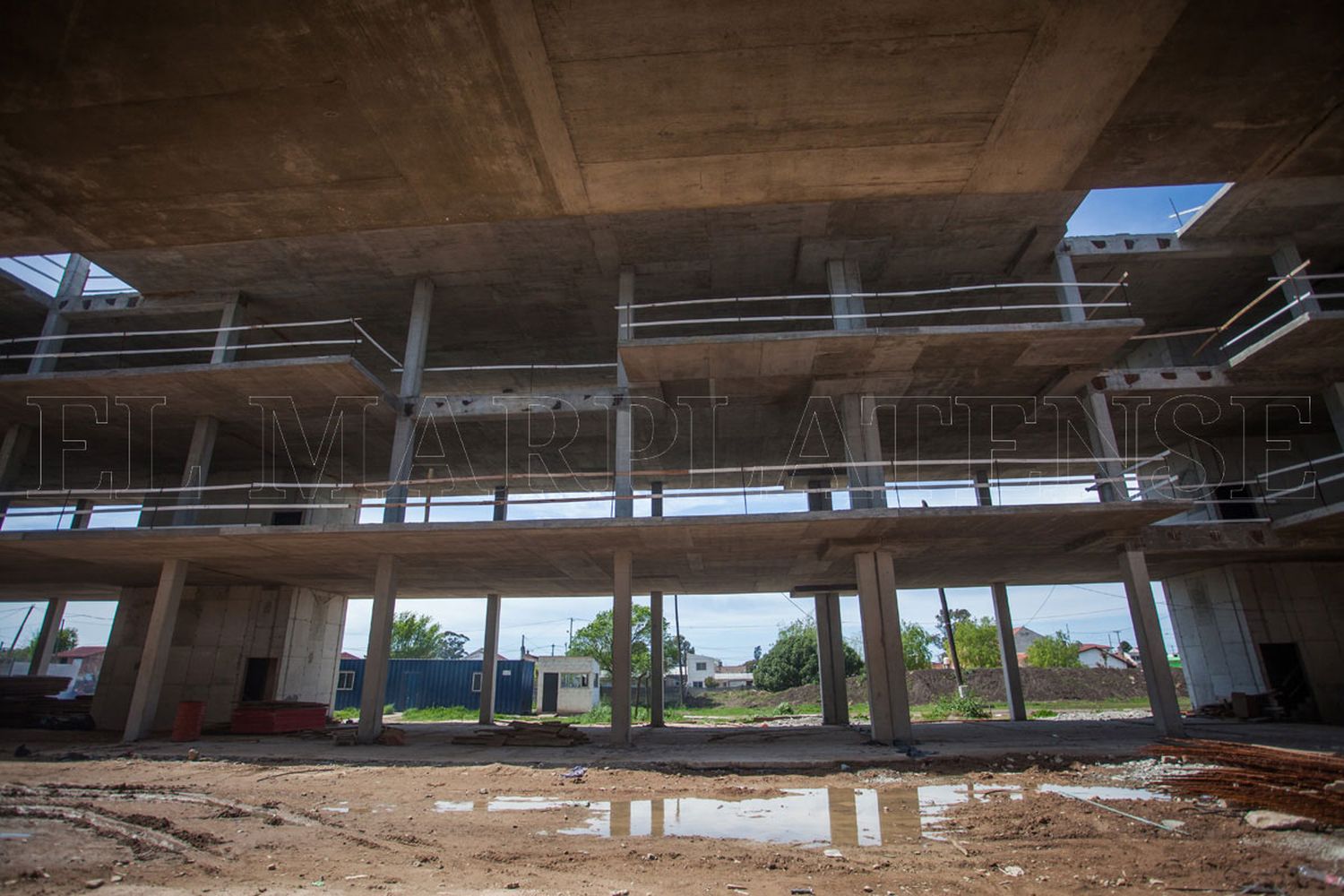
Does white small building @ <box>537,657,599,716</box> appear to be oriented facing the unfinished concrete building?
yes

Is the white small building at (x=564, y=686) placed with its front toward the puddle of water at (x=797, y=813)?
yes

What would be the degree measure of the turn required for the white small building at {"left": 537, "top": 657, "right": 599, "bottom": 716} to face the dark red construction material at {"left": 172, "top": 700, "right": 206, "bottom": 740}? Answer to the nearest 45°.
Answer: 0° — it already faces it

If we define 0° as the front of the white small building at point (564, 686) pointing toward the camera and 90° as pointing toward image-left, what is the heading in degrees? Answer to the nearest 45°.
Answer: approximately 0°

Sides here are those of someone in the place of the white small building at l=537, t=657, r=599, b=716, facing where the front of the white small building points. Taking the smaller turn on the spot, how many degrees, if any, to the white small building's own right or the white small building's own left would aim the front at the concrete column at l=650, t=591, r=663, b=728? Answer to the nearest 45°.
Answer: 0° — it already faces it

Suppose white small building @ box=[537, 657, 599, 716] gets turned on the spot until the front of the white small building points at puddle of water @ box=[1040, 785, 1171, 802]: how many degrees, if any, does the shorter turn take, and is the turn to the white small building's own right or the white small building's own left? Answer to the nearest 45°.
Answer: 0° — it already faces it

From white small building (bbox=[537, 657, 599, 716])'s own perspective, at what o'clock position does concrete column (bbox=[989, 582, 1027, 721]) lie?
The concrete column is roughly at 11 o'clock from the white small building.
